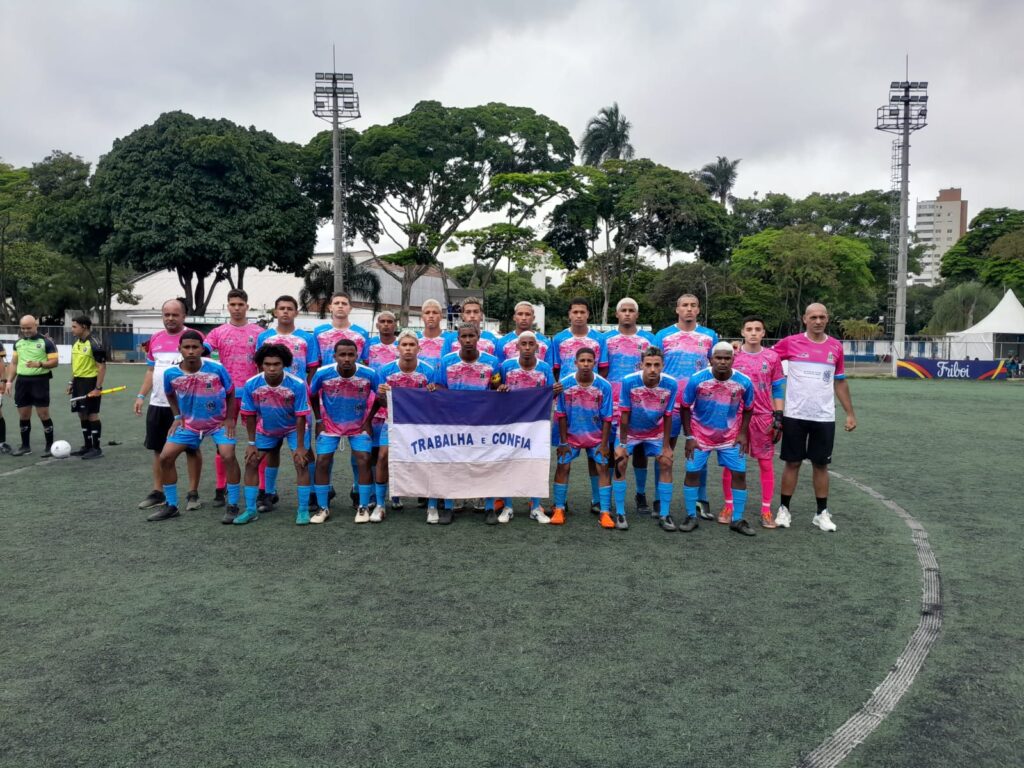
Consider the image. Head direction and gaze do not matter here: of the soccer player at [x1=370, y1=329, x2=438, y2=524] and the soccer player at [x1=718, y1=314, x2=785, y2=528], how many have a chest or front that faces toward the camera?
2

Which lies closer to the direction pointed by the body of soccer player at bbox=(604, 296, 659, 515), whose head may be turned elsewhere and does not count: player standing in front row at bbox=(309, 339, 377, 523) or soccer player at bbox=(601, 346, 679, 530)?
the soccer player

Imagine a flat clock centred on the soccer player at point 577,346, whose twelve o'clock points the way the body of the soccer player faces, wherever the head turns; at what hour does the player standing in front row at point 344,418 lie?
The player standing in front row is roughly at 2 o'clock from the soccer player.

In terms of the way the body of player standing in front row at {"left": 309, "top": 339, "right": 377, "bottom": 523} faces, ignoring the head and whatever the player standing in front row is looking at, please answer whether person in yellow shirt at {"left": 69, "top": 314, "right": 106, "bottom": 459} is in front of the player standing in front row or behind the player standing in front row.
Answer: behind

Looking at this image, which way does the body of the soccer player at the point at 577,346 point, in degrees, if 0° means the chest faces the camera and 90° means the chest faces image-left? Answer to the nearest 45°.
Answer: approximately 0°

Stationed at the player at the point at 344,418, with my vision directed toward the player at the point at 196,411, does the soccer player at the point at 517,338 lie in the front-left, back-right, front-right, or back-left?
back-right

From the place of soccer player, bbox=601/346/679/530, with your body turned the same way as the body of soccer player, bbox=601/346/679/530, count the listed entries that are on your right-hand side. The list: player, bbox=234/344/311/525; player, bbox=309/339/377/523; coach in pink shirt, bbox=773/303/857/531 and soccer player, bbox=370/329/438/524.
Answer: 3
